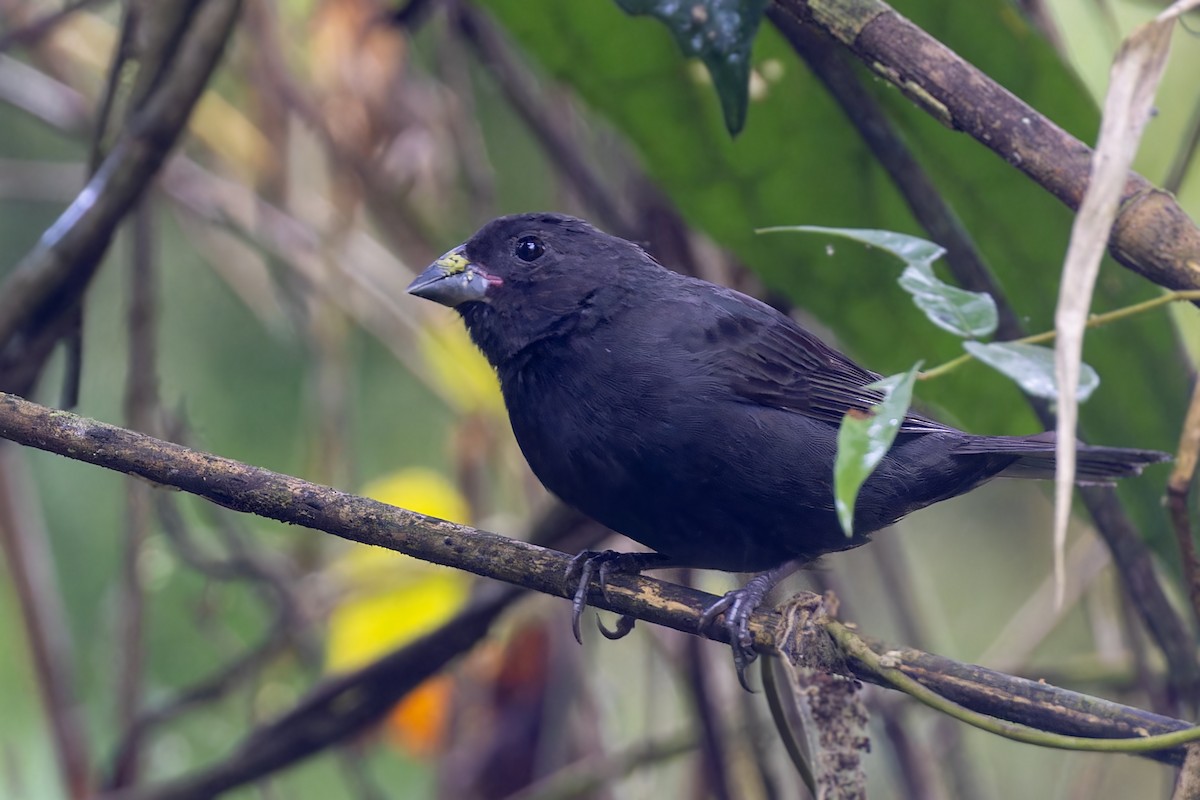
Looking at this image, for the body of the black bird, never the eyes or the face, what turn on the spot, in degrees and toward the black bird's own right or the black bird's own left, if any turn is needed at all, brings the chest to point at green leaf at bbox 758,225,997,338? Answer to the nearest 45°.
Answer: approximately 135° to the black bird's own left

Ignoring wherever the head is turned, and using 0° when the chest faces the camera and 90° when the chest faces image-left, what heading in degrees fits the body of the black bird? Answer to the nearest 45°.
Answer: approximately 90°

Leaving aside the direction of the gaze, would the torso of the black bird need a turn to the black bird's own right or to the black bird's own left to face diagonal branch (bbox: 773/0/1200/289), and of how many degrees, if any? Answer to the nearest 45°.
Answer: approximately 135° to the black bird's own left

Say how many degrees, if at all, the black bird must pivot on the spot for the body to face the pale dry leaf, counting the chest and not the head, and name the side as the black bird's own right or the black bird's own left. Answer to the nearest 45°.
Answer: approximately 135° to the black bird's own left
